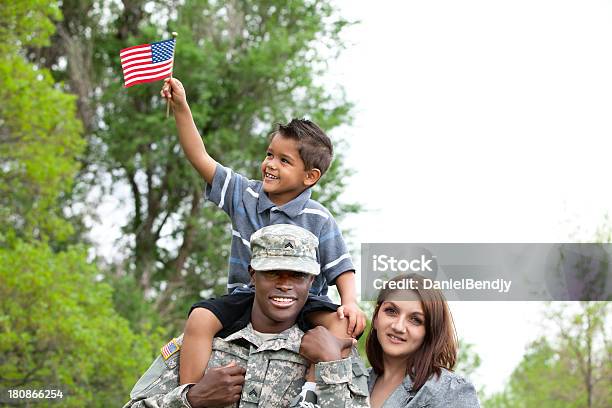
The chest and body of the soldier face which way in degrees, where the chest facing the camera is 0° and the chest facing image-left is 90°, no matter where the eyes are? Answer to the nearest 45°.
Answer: approximately 0°

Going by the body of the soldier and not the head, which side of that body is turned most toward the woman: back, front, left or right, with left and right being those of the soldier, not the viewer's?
left

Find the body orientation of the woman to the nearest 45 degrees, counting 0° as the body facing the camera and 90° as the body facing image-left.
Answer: approximately 45°

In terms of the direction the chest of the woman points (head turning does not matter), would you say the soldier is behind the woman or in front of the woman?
in front
